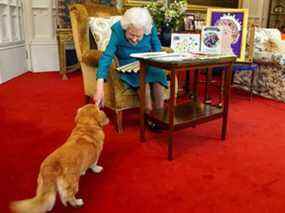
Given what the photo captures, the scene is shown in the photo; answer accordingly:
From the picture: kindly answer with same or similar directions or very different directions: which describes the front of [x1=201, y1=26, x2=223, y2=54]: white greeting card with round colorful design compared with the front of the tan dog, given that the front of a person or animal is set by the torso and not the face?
very different directions

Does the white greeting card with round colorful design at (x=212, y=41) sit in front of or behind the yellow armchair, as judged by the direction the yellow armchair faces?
in front

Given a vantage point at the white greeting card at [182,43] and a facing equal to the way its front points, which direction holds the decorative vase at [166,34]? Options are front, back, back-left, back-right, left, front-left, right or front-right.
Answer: back

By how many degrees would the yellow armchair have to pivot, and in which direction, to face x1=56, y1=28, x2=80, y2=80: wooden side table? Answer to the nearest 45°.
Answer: approximately 135° to its left

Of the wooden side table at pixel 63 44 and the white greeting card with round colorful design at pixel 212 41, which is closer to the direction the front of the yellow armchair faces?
the white greeting card with round colorful design

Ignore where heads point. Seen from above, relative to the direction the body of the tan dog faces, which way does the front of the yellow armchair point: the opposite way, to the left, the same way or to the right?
to the right

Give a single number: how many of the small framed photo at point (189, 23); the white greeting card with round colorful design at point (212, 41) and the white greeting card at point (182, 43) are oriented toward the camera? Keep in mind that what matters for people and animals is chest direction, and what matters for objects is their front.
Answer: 3

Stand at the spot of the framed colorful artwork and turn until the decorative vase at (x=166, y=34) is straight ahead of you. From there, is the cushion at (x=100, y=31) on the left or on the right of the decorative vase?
left

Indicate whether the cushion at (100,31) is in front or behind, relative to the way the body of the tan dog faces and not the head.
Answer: in front

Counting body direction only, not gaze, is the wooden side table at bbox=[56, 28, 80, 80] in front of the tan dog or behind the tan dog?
in front
